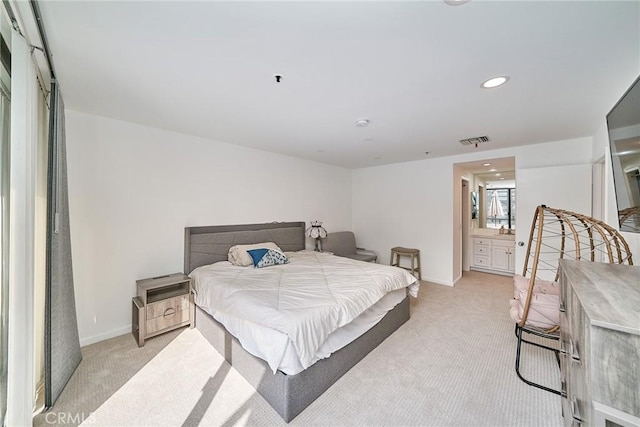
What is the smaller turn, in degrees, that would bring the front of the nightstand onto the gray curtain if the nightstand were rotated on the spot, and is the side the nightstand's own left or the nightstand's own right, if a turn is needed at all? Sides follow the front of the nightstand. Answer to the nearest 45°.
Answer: approximately 90° to the nightstand's own right

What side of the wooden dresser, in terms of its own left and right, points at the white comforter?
front

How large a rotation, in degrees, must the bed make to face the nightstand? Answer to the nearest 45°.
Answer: approximately 135° to its right

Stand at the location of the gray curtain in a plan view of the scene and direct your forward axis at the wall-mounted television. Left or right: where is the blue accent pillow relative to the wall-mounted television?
left

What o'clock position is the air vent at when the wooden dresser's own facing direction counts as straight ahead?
The air vent is roughly at 2 o'clock from the wooden dresser.

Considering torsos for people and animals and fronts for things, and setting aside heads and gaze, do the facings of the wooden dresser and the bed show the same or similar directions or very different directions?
very different directions

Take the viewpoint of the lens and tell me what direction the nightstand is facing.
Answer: facing the viewer and to the right of the viewer

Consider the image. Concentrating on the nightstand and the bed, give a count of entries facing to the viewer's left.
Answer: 0

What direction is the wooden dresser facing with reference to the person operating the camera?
facing to the left of the viewer

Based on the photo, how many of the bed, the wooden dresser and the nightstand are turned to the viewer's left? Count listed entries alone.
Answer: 1
